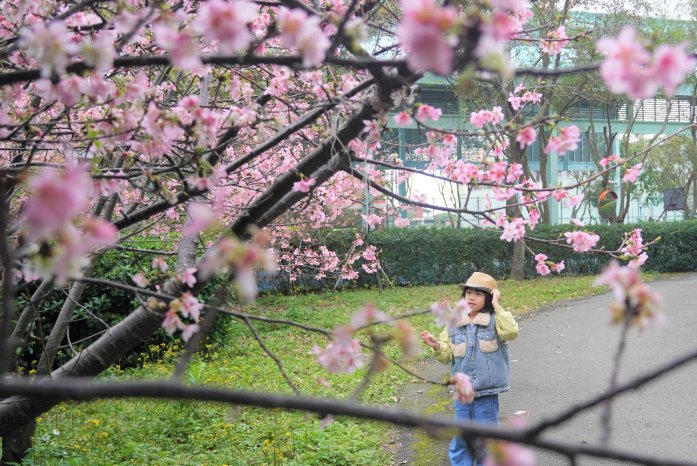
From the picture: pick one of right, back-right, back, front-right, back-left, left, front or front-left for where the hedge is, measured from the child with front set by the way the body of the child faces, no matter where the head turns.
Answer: back-right

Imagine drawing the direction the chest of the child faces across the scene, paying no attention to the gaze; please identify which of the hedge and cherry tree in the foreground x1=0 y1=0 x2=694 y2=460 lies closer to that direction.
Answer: the cherry tree in the foreground

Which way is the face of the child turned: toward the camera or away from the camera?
toward the camera

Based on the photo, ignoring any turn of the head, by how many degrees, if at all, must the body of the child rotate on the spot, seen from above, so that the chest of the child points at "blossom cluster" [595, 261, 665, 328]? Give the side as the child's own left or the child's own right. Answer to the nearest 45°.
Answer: approximately 45° to the child's own left
